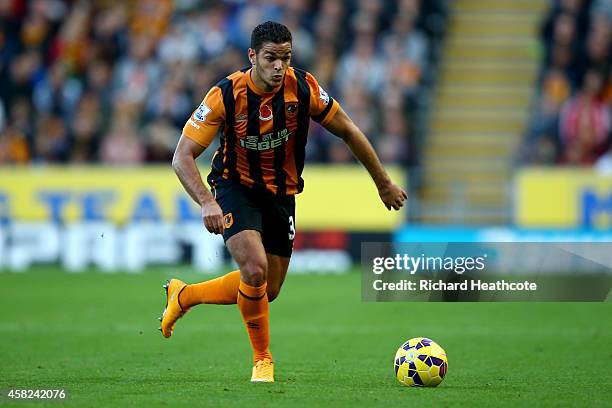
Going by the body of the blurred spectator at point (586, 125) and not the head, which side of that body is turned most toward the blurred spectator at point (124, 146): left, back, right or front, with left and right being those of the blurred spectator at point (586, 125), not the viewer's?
right

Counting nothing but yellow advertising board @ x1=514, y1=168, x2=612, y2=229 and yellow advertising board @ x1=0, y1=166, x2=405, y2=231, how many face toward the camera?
2

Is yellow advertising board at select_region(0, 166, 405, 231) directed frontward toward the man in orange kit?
yes

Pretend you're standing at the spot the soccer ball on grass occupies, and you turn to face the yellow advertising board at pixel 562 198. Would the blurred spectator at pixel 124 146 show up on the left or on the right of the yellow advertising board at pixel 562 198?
left

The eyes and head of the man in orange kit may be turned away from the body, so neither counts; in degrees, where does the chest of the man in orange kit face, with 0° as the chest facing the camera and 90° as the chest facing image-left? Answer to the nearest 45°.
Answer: approximately 0°

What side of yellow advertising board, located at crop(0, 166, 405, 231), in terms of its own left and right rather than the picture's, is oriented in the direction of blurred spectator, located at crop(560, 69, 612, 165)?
left

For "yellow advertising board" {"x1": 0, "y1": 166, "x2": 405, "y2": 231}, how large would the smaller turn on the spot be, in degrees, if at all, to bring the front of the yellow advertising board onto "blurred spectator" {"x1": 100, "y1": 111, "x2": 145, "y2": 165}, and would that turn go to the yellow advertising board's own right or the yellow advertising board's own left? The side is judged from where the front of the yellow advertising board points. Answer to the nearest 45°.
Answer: approximately 180°

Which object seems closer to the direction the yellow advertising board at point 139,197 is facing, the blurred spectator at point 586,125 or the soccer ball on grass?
the soccer ball on grass
